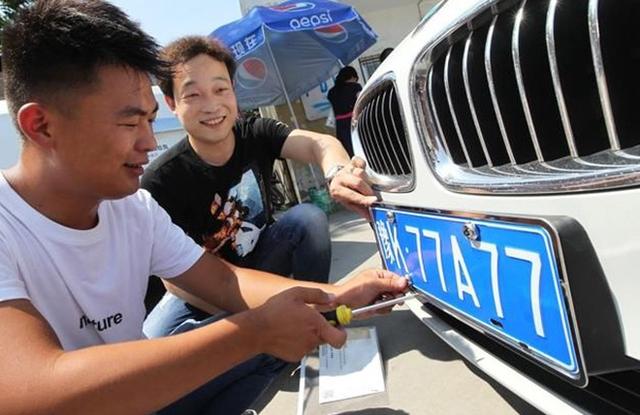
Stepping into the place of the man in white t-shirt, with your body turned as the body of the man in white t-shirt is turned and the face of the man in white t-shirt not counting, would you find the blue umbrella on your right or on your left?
on your left

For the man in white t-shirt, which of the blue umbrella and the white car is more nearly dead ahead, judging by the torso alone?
the white car

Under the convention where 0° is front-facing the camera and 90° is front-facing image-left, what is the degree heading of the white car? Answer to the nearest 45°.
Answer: approximately 45°
